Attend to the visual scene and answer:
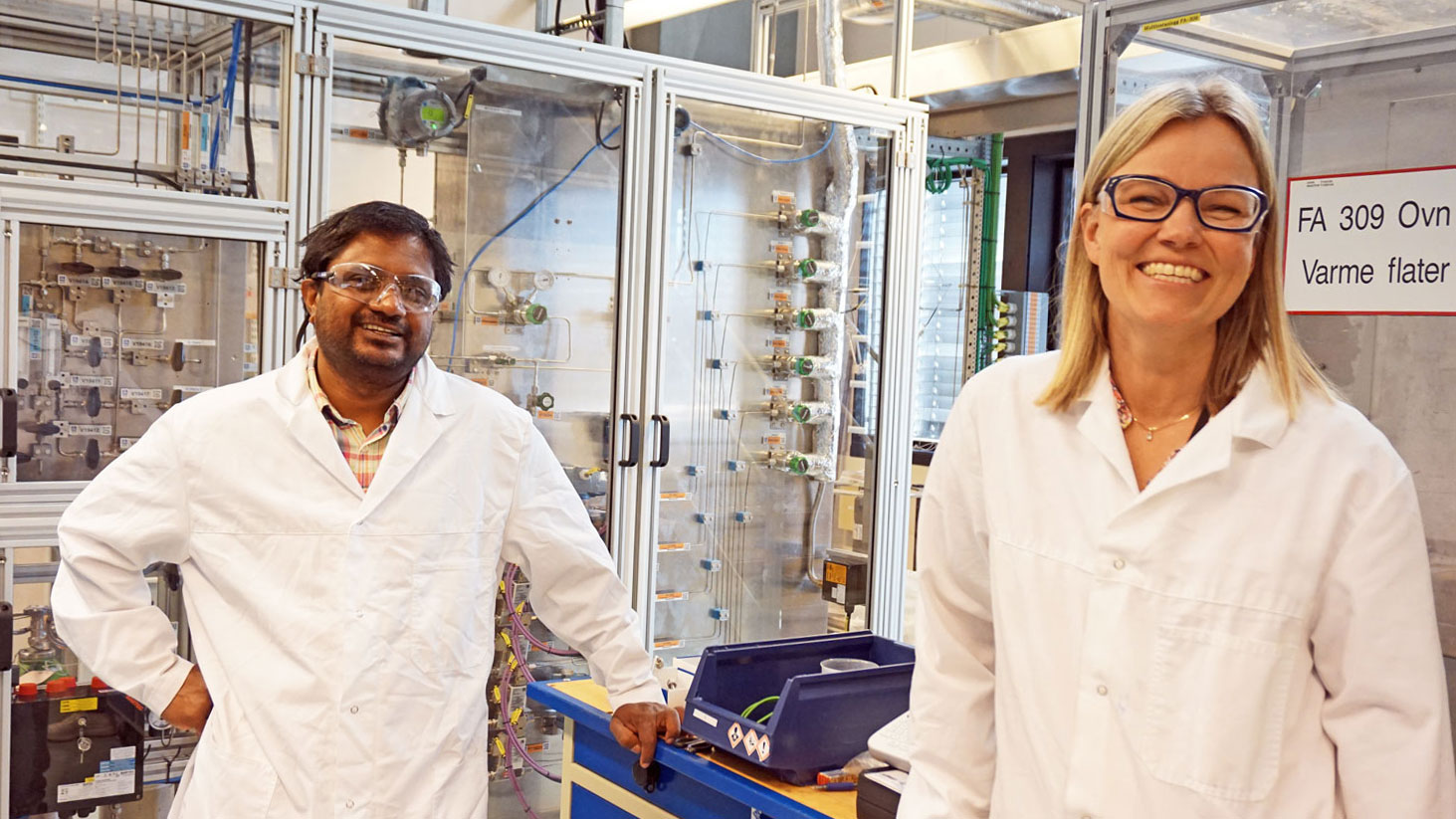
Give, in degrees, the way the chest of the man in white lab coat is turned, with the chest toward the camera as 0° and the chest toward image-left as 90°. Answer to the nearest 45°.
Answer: approximately 0°

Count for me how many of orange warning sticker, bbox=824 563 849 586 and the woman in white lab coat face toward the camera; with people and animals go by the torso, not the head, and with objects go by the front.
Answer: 2

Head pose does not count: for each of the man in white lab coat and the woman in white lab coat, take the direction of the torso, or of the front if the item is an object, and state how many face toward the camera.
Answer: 2

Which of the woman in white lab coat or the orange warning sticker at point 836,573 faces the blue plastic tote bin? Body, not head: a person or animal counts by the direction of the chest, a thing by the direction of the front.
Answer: the orange warning sticker

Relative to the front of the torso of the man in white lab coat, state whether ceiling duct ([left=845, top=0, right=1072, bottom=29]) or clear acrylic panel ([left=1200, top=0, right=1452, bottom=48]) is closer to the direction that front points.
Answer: the clear acrylic panel

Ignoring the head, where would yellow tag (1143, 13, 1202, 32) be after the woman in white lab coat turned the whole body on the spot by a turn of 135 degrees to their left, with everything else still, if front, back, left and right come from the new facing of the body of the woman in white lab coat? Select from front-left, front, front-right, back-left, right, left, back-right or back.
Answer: front-left

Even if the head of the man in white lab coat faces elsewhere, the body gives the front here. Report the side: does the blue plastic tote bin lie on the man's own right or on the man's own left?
on the man's own left

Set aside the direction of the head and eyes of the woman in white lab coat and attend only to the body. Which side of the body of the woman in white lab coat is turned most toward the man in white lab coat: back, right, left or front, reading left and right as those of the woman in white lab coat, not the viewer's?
right

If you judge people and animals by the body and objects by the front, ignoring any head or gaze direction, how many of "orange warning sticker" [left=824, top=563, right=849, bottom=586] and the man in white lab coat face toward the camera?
2

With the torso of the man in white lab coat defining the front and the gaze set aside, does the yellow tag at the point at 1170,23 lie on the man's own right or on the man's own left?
on the man's own left
